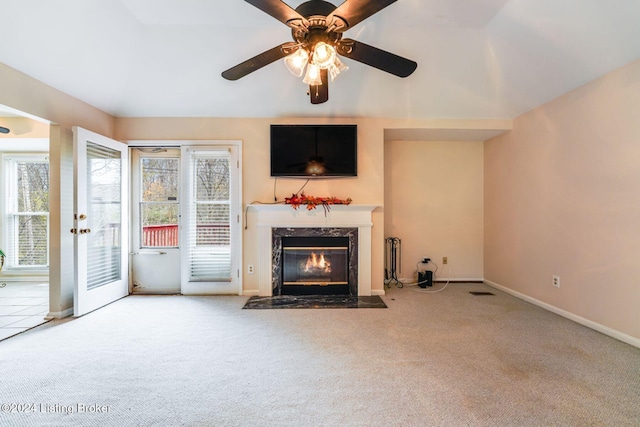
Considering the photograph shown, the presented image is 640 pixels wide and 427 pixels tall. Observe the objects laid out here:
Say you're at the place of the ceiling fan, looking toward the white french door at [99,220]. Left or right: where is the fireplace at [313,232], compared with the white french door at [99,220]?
right

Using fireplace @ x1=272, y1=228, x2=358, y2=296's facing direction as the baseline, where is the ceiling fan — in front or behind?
in front

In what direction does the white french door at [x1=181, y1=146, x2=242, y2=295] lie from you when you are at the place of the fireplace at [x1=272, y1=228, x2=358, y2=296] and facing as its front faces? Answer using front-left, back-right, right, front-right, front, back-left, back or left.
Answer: right

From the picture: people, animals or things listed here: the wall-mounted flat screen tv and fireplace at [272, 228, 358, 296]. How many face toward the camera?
2

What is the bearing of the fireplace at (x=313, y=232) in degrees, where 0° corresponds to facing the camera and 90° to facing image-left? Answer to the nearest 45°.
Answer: approximately 0°

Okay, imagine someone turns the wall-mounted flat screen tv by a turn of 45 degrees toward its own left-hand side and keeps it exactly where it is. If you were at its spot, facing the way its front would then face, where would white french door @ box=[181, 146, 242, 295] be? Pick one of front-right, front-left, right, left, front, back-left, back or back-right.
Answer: back-right

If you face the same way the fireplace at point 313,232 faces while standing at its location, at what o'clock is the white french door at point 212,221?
The white french door is roughly at 3 o'clock from the fireplace.

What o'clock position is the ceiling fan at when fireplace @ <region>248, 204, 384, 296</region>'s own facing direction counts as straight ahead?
The ceiling fan is roughly at 12 o'clock from the fireplace.

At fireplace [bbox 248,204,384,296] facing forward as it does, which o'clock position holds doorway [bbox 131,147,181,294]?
The doorway is roughly at 3 o'clock from the fireplace.

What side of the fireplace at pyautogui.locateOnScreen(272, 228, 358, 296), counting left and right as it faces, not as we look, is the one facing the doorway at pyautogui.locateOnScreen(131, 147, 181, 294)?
right

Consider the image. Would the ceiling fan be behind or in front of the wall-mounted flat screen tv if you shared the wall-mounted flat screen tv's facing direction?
in front
